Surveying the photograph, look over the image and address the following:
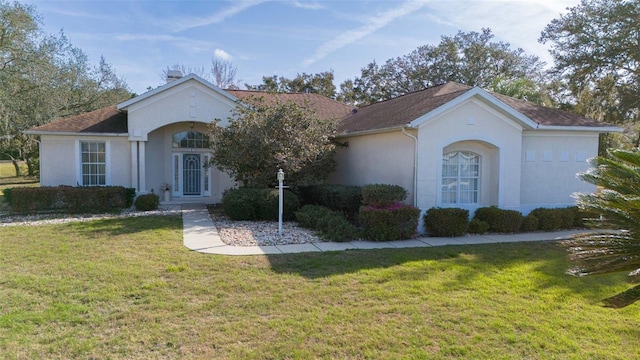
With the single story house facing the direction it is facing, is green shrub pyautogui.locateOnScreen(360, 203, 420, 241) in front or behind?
in front

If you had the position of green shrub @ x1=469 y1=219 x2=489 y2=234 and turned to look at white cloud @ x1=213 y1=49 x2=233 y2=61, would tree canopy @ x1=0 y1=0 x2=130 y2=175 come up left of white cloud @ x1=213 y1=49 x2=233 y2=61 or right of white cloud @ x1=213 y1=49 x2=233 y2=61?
left

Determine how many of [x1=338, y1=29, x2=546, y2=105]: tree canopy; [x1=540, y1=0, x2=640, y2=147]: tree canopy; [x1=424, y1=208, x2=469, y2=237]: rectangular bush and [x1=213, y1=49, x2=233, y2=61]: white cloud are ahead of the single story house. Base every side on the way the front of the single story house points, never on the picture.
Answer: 1

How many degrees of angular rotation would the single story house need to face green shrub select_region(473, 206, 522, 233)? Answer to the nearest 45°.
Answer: approximately 45° to its left

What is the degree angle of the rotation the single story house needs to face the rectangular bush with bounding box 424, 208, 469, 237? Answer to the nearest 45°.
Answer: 0° — it already faces it

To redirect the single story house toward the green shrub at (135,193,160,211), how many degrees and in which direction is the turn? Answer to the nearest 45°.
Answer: approximately 90° to its right

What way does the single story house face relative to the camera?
toward the camera

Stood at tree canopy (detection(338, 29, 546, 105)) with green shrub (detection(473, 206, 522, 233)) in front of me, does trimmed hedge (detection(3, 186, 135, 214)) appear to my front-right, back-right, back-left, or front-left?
front-right

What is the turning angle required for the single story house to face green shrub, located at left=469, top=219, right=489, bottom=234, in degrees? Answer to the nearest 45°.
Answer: approximately 45° to its left

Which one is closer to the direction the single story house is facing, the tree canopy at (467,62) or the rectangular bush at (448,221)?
the rectangular bush

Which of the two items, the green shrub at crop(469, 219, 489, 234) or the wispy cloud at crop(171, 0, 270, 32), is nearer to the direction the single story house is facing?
the green shrub

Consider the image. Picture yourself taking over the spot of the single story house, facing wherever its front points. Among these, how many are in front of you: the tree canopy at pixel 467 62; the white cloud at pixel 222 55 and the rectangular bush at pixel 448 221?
1

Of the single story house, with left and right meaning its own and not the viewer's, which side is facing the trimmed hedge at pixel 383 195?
front
